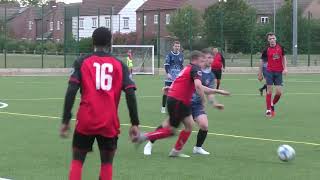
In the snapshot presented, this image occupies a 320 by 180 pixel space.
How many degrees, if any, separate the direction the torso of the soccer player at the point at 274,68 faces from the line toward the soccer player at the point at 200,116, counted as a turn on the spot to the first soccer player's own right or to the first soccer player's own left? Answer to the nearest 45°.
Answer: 0° — they already face them

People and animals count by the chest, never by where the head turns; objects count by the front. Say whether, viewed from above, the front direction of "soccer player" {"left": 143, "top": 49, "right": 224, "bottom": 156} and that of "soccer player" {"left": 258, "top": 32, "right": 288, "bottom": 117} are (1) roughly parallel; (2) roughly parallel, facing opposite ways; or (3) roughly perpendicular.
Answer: roughly perpendicular

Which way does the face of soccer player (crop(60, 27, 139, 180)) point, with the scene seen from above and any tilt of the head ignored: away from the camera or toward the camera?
away from the camera

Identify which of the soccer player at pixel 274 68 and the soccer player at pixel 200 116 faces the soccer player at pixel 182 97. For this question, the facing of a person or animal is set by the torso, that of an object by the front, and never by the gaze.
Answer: the soccer player at pixel 274 68

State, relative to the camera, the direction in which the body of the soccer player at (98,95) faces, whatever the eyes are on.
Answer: away from the camera

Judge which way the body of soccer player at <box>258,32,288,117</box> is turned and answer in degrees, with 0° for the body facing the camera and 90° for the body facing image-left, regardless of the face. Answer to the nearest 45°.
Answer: approximately 0°

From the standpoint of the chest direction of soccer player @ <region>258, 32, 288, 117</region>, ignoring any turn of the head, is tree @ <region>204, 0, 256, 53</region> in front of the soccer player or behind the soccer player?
behind
